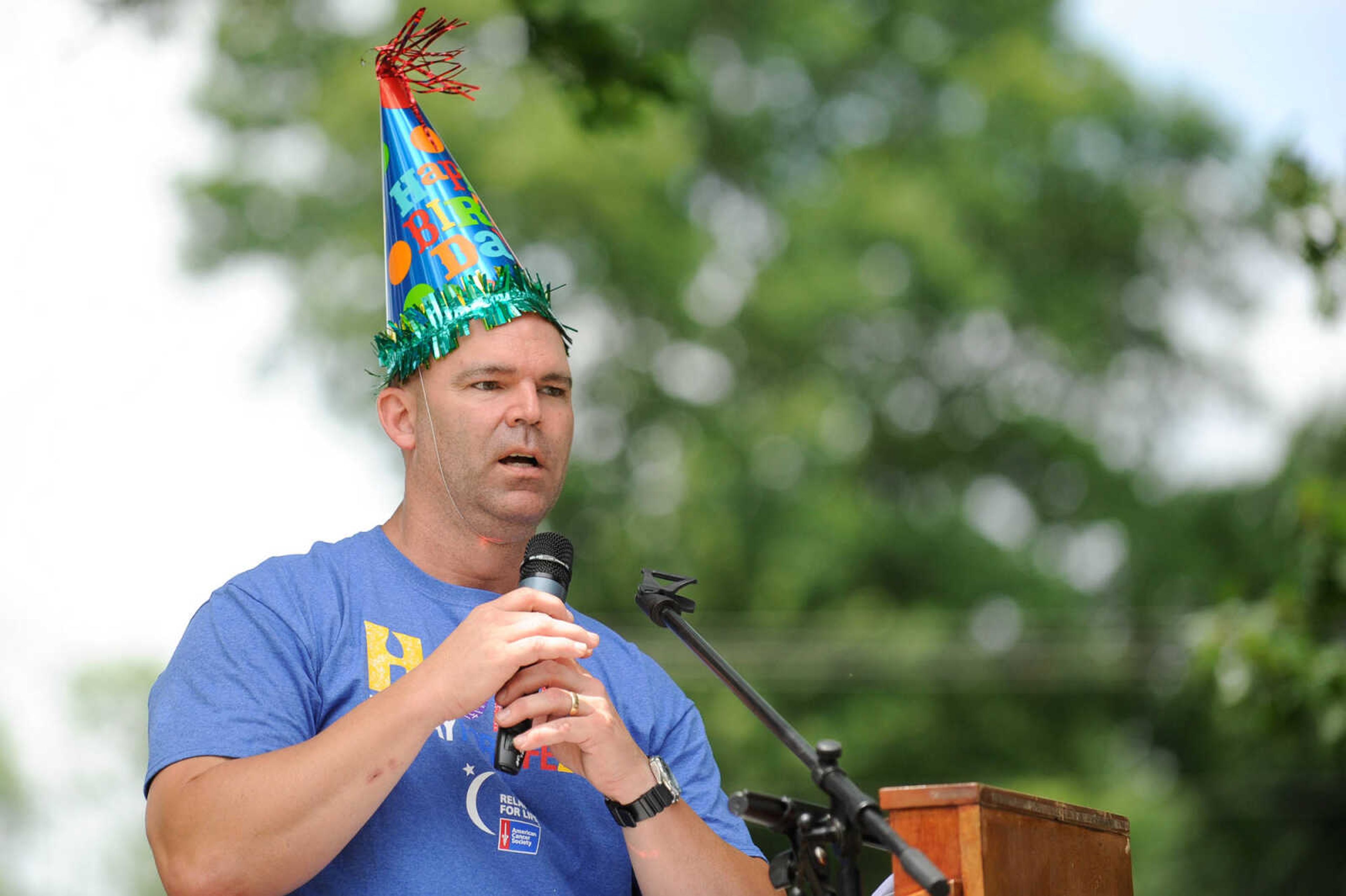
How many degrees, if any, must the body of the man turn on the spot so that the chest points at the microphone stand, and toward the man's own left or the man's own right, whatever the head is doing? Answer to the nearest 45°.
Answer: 0° — they already face it

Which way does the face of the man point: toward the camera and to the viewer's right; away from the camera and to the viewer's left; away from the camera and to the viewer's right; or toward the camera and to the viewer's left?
toward the camera and to the viewer's right

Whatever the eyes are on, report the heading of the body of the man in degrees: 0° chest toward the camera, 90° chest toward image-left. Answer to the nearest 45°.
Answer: approximately 315°

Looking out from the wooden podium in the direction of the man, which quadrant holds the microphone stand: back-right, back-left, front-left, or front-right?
front-left

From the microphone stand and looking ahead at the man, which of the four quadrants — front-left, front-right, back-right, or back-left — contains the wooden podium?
back-right

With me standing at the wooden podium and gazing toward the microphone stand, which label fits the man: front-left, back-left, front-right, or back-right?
front-right
